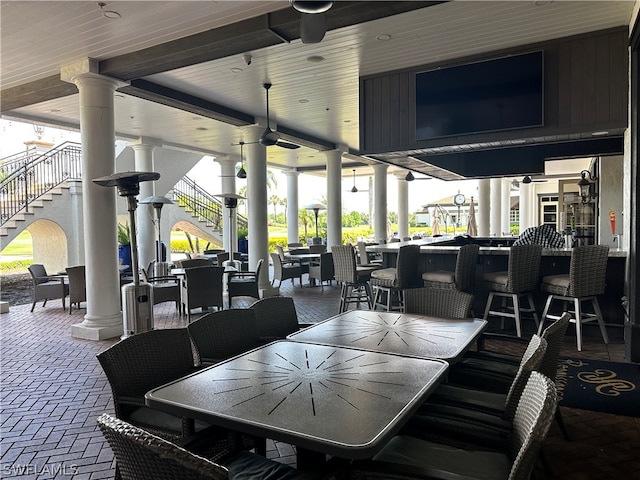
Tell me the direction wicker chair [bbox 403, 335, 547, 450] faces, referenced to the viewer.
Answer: facing to the left of the viewer

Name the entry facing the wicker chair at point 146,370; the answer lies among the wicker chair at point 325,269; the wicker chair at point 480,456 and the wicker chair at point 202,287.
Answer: the wicker chair at point 480,456

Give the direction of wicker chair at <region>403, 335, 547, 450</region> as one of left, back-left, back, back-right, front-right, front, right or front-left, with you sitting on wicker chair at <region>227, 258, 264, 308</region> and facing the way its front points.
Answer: left

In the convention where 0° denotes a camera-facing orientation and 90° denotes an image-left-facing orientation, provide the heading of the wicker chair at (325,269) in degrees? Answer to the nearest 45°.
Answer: approximately 135°

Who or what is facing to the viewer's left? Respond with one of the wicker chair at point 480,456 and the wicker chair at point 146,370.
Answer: the wicker chair at point 480,456

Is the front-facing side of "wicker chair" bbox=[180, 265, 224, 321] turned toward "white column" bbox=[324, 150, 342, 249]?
no

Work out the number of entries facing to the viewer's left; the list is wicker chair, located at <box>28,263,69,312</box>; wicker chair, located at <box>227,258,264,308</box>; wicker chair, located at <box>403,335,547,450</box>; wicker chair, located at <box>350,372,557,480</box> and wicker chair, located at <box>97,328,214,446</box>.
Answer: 3

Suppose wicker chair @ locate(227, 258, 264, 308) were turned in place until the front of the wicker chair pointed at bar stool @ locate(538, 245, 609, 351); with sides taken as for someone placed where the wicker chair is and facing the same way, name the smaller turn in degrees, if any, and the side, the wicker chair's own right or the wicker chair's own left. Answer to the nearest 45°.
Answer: approximately 135° to the wicker chair's own left

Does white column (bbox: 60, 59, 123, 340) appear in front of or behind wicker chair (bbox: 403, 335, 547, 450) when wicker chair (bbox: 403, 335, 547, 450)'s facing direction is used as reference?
in front

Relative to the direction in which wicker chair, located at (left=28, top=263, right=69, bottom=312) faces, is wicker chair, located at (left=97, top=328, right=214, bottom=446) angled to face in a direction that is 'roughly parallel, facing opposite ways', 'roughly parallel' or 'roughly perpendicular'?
roughly parallel

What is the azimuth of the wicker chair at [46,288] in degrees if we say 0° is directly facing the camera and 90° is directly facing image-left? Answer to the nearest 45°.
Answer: approximately 315°

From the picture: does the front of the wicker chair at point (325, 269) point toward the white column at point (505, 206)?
no

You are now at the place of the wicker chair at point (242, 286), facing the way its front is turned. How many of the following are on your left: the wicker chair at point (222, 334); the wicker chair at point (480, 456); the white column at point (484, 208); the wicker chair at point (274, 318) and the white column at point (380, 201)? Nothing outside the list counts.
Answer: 3

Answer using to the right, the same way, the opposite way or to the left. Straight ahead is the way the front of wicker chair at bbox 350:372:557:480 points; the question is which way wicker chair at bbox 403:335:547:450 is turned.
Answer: the same way

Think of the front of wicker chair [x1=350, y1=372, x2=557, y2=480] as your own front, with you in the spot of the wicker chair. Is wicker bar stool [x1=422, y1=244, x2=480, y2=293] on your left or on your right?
on your right

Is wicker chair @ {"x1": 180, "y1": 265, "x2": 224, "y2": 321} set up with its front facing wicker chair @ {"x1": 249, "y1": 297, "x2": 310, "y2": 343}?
no

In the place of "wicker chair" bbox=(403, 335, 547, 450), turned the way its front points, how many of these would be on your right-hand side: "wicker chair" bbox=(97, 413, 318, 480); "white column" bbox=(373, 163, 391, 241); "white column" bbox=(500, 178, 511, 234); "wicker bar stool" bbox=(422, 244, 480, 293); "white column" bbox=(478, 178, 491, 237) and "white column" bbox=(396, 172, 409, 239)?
5
